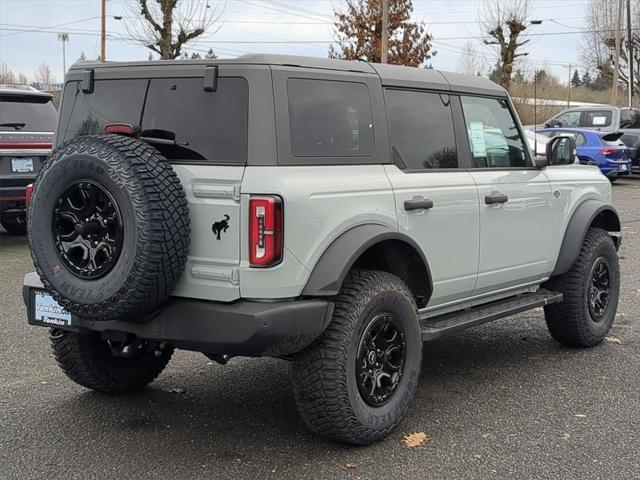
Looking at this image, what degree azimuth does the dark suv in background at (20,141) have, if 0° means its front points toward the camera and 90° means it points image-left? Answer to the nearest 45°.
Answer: approximately 180°

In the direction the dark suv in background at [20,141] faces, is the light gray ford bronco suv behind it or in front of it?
behind

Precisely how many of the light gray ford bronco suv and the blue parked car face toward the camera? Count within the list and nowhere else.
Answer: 0

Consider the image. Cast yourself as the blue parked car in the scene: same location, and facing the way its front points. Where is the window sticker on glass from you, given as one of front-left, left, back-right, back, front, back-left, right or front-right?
back-left

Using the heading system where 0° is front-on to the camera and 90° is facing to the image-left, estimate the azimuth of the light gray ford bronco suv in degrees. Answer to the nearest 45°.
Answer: approximately 225°

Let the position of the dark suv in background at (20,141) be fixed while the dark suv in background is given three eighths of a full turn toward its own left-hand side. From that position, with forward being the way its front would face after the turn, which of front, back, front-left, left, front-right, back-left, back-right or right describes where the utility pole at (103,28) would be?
back-right

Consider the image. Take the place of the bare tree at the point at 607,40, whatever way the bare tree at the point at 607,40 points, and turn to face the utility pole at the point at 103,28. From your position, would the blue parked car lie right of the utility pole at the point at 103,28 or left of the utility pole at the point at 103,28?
left

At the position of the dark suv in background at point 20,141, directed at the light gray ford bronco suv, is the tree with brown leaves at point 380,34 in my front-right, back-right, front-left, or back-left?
back-left

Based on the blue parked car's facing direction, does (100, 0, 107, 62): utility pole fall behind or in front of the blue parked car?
in front

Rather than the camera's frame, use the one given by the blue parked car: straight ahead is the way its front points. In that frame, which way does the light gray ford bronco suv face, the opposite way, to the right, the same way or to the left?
to the right

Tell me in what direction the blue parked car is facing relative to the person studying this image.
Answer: facing away from the viewer and to the left of the viewer

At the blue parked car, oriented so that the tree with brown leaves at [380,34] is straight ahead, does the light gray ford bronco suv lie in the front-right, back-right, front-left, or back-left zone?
back-left

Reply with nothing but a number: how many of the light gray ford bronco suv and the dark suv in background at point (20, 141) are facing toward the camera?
0

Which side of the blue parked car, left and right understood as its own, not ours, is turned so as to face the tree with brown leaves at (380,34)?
front
